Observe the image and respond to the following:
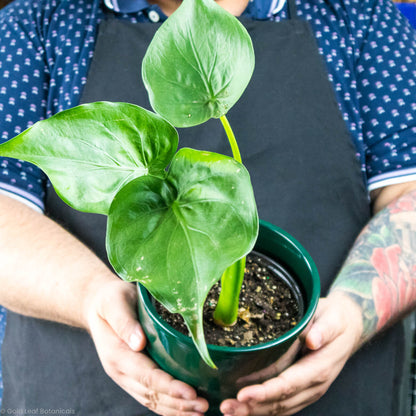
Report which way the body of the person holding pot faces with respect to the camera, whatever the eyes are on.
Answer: toward the camera
